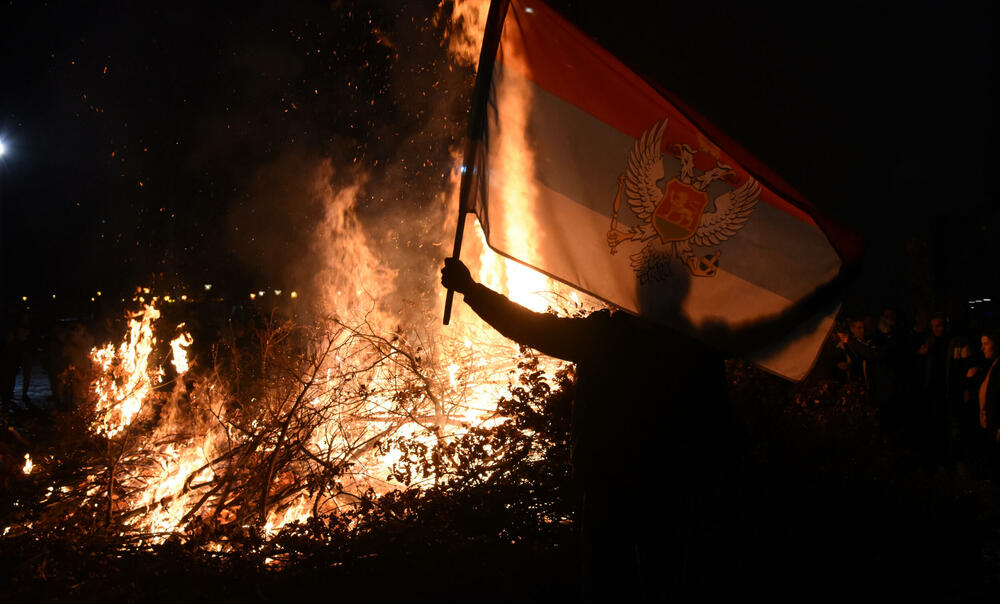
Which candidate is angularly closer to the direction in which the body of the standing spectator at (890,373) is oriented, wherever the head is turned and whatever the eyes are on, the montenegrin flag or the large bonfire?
the large bonfire

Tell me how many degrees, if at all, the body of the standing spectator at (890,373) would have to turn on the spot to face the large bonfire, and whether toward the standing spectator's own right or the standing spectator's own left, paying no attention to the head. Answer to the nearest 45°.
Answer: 0° — they already face it

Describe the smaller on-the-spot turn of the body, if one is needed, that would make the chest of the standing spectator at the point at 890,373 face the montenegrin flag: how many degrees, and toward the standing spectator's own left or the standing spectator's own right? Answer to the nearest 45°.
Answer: approximately 45° to the standing spectator's own left

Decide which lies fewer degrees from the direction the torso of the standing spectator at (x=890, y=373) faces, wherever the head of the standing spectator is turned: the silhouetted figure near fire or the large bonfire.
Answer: the large bonfire

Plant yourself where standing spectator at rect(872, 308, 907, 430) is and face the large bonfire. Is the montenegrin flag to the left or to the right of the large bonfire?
left

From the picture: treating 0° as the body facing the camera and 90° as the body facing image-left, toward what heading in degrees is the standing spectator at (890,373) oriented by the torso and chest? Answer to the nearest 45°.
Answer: approximately 45°
